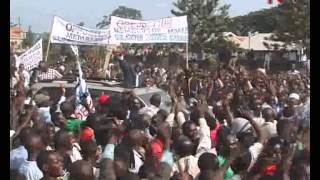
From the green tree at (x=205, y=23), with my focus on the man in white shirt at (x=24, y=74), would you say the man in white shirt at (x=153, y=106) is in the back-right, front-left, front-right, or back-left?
front-left

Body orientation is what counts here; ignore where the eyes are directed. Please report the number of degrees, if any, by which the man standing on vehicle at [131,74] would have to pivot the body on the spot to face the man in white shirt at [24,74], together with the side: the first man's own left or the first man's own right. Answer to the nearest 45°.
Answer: approximately 90° to the first man's own right

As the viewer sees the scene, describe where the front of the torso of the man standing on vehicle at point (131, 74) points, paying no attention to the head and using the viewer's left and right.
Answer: facing the viewer and to the right of the viewer

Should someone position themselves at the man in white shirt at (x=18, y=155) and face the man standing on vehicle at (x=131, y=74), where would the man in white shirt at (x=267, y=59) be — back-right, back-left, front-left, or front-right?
front-right

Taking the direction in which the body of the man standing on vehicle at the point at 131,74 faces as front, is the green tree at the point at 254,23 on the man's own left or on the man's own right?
on the man's own left

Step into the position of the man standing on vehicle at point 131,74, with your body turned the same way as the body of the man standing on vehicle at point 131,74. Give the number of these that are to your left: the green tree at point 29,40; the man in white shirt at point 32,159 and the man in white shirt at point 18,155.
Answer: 0

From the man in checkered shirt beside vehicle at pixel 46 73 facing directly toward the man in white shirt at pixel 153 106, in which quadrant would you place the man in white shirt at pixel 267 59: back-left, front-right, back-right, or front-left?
front-left

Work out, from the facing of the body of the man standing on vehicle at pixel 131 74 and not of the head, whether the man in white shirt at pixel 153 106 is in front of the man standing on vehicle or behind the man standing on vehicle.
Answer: in front

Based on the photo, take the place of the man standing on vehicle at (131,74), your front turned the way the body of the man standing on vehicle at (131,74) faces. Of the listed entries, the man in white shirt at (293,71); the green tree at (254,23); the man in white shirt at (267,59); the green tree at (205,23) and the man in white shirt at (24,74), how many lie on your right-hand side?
1

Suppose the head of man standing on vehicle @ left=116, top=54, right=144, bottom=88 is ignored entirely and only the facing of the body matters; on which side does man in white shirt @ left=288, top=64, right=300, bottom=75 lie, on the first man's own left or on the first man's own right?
on the first man's own left

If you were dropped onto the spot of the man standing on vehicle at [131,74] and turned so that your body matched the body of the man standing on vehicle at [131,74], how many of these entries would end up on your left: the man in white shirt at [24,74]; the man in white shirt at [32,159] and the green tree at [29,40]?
0

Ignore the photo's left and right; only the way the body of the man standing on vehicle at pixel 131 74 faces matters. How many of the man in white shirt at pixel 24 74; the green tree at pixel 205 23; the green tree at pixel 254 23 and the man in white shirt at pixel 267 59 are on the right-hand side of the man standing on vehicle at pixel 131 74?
1
